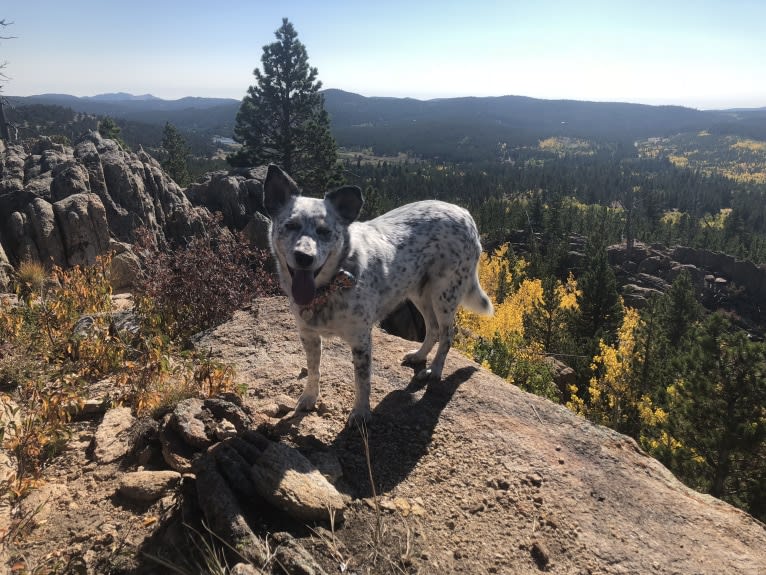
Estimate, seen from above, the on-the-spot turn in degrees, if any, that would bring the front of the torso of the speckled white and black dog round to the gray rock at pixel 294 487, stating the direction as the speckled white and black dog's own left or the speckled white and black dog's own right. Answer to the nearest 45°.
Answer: approximately 45° to the speckled white and black dog's own left

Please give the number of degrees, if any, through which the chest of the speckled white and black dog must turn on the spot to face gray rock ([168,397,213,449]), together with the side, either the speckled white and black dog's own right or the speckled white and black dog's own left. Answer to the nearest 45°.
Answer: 0° — it already faces it

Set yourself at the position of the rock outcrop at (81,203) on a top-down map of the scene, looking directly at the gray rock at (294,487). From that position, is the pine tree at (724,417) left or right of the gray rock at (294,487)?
left

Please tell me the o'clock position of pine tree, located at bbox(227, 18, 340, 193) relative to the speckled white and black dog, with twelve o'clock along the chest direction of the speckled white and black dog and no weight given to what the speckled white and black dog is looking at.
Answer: The pine tree is roughly at 4 o'clock from the speckled white and black dog.

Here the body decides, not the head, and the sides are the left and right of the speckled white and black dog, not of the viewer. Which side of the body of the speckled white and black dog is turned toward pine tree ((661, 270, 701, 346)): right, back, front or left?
back

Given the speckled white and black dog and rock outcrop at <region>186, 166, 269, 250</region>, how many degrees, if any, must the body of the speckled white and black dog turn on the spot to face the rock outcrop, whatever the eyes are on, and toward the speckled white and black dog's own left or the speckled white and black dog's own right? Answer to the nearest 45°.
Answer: approximately 135° to the speckled white and black dog's own right

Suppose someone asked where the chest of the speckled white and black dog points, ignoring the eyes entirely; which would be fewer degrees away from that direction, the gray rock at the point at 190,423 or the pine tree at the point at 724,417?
the gray rock

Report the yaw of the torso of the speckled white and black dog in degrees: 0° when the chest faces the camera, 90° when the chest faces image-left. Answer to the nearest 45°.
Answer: approximately 45°

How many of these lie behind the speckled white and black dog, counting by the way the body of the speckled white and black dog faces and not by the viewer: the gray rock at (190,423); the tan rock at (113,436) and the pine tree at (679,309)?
1

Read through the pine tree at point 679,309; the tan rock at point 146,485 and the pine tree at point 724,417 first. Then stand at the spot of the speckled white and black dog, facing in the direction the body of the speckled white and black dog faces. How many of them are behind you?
2

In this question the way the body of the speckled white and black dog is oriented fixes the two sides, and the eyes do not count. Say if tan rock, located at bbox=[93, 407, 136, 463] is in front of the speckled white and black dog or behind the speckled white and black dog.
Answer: in front

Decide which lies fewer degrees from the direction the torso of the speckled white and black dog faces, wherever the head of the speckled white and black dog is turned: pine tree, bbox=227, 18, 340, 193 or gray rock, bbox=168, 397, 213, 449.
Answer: the gray rock

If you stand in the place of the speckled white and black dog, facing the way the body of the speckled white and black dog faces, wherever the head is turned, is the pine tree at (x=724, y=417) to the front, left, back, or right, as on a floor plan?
back

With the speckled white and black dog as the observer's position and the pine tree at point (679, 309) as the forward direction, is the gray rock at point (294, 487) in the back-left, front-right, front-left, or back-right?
back-right
